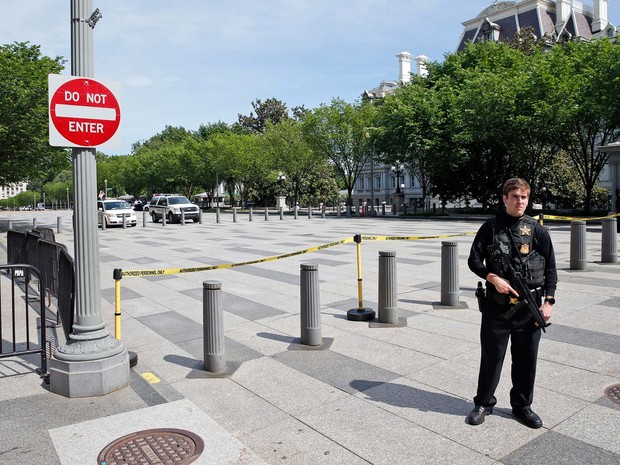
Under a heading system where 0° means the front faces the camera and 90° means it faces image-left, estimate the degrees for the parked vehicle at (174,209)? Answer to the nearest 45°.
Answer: approximately 315°

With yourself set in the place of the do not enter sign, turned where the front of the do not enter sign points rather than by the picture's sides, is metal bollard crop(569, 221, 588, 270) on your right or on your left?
on your left

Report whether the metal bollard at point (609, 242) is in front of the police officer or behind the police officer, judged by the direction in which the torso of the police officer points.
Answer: behind

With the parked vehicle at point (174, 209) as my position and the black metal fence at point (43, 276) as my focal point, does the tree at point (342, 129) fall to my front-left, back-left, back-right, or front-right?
back-left

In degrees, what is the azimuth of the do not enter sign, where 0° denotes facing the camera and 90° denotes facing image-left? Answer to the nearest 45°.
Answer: approximately 0°

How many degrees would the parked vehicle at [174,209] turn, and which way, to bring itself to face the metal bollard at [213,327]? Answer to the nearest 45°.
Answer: approximately 45° to its right

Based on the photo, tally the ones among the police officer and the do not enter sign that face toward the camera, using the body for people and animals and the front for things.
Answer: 2

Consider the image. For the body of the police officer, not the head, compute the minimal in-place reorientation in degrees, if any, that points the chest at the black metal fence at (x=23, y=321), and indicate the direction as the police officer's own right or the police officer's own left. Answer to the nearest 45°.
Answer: approximately 90° to the police officer's own right

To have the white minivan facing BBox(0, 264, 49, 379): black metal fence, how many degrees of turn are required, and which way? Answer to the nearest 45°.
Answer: approximately 45° to its right
